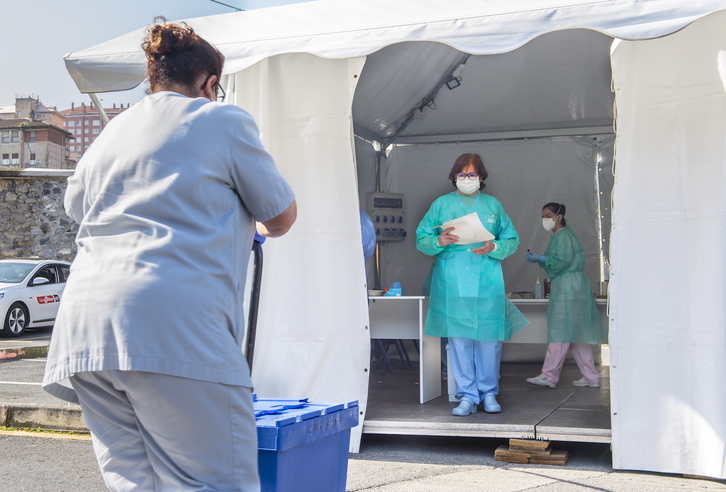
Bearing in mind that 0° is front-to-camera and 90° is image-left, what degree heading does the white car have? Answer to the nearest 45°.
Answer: approximately 45°

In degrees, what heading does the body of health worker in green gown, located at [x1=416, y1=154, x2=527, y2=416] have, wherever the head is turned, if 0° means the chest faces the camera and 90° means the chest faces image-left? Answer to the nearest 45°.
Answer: approximately 0°

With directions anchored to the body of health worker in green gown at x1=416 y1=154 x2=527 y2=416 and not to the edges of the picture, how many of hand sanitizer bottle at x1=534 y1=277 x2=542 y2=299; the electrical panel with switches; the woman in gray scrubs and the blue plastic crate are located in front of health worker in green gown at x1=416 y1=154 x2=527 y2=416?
2

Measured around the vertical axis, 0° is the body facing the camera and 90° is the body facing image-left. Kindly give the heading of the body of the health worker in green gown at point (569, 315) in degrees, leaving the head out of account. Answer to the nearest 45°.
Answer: approximately 90°

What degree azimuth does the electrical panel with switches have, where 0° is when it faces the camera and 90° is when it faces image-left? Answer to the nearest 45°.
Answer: approximately 0°

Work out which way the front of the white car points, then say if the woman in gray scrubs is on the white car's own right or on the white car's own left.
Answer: on the white car's own left

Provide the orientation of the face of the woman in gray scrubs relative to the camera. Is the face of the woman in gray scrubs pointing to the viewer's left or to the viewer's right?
to the viewer's right

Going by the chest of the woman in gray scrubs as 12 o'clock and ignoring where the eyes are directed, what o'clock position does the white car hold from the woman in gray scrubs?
The white car is roughly at 10 o'clock from the woman in gray scrubs.

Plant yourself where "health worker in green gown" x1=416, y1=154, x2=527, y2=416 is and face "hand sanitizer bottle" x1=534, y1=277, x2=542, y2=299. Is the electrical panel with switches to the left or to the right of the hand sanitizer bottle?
left
